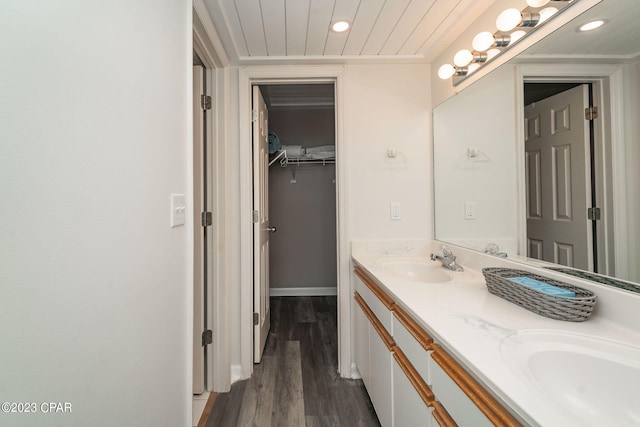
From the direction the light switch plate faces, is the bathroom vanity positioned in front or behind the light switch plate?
in front

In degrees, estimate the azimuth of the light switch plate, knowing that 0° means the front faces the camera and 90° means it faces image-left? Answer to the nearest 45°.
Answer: approximately 315°

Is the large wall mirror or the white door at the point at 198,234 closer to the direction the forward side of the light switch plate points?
the large wall mirror

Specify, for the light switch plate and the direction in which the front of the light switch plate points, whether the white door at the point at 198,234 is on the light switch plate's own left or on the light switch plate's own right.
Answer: on the light switch plate's own left

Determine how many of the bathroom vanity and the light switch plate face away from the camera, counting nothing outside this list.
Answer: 0

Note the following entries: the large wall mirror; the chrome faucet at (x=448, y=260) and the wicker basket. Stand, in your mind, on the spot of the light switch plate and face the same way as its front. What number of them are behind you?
0

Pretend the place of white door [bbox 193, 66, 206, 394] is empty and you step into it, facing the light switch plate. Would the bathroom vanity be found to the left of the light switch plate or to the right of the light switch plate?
left

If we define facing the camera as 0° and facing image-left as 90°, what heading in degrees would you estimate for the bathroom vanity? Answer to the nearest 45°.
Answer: approximately 45°
